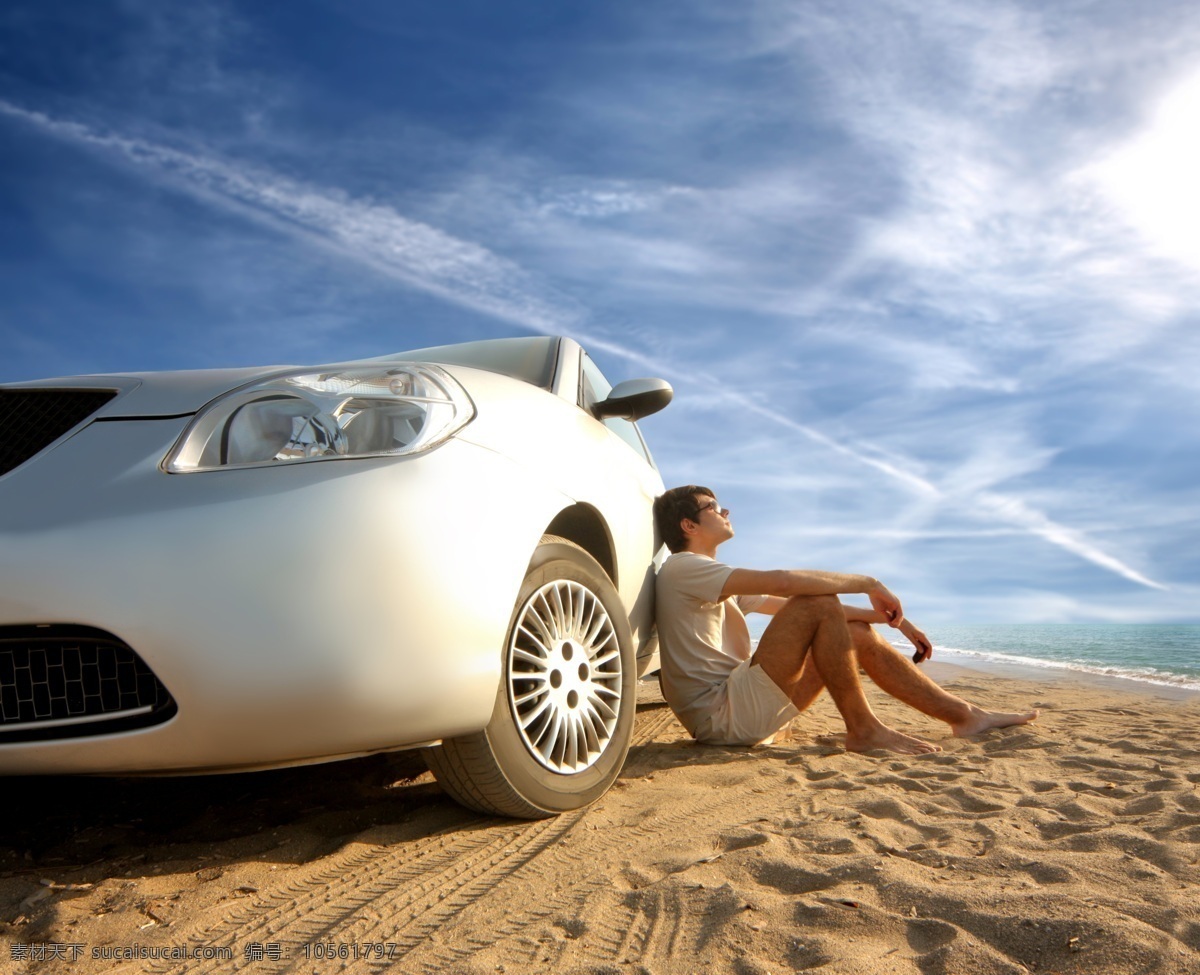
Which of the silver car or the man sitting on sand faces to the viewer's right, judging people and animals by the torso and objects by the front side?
the man sitting on sand

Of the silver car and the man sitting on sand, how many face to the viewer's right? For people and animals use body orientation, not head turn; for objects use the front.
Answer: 1

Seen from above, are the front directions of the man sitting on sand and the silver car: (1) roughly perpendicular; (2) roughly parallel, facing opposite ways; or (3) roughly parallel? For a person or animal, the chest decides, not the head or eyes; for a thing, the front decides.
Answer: roughly perpendicular

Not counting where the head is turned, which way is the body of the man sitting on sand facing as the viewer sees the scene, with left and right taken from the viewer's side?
facing to the right of the viewer

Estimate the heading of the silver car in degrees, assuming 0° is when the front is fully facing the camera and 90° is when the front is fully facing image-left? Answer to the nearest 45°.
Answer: approximately 45°

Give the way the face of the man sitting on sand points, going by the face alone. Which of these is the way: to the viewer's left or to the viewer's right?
to the viewer's right
